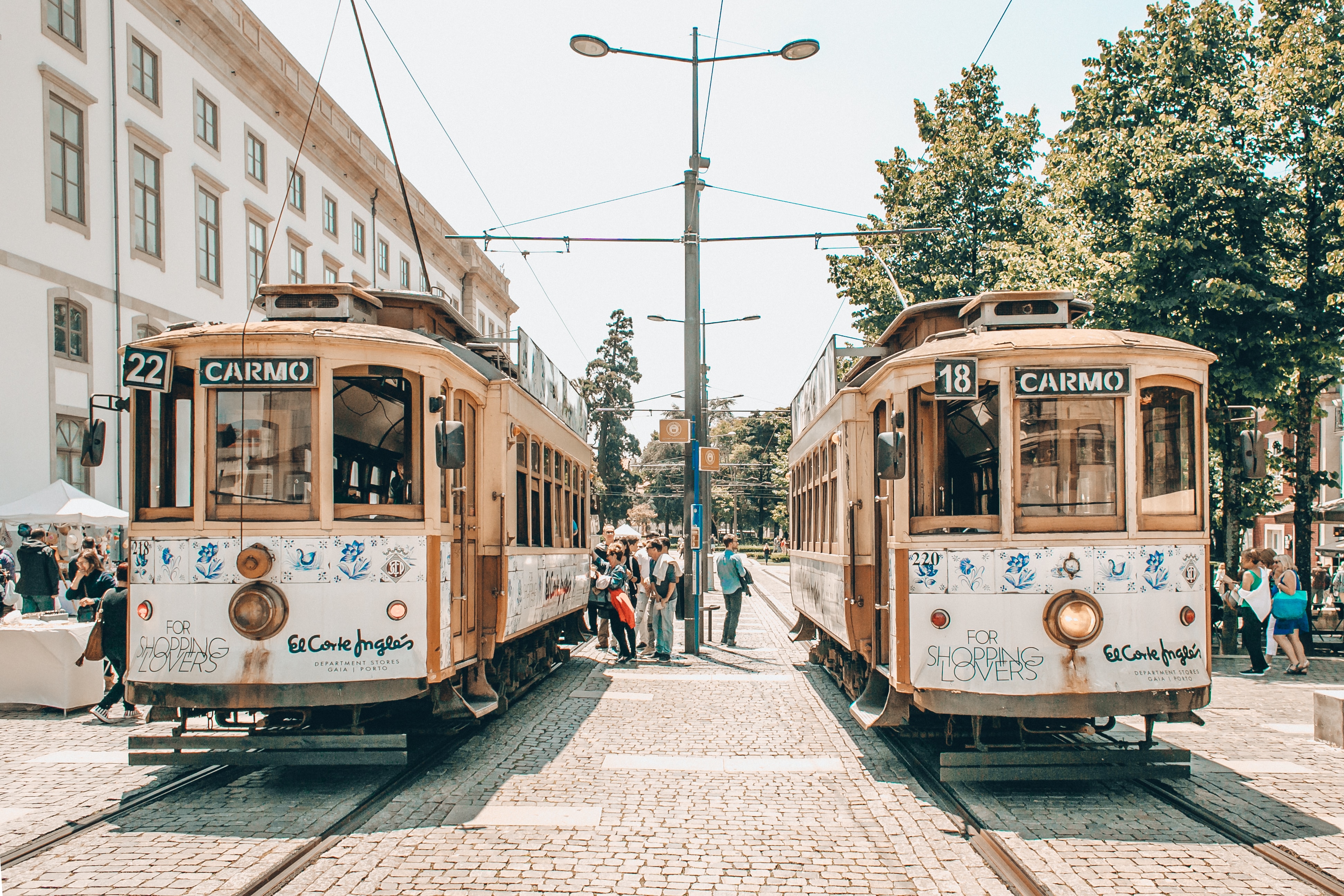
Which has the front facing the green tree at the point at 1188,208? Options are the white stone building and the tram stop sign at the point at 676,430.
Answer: the white stone building

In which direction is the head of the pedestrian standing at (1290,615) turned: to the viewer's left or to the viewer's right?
to the viewer's left

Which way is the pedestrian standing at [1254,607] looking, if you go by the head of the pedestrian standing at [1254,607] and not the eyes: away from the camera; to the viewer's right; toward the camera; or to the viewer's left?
to the viewer's left

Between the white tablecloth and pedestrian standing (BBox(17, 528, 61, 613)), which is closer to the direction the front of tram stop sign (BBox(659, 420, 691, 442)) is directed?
the white tablecloth

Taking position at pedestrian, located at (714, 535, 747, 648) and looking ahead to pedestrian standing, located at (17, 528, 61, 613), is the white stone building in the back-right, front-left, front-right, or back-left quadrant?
front-right

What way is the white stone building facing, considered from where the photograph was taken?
facing the viewer and to the right of the viewer

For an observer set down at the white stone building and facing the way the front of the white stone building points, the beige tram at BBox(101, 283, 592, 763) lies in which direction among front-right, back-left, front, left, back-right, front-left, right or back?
front-right

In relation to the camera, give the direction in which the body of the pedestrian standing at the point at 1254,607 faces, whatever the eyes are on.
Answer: to the viewer's left

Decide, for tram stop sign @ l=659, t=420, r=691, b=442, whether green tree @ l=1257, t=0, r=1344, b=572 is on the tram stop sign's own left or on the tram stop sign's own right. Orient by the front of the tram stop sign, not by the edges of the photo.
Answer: on the tram stop sign's own left

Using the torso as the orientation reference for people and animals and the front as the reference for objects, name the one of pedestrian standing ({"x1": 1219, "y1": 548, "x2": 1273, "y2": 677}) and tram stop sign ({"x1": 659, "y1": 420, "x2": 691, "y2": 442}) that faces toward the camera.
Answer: the tram stop sign

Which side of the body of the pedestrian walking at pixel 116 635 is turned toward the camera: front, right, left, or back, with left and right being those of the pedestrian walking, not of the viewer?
right

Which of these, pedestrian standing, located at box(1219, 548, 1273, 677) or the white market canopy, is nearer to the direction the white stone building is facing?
the pedestrian standing
